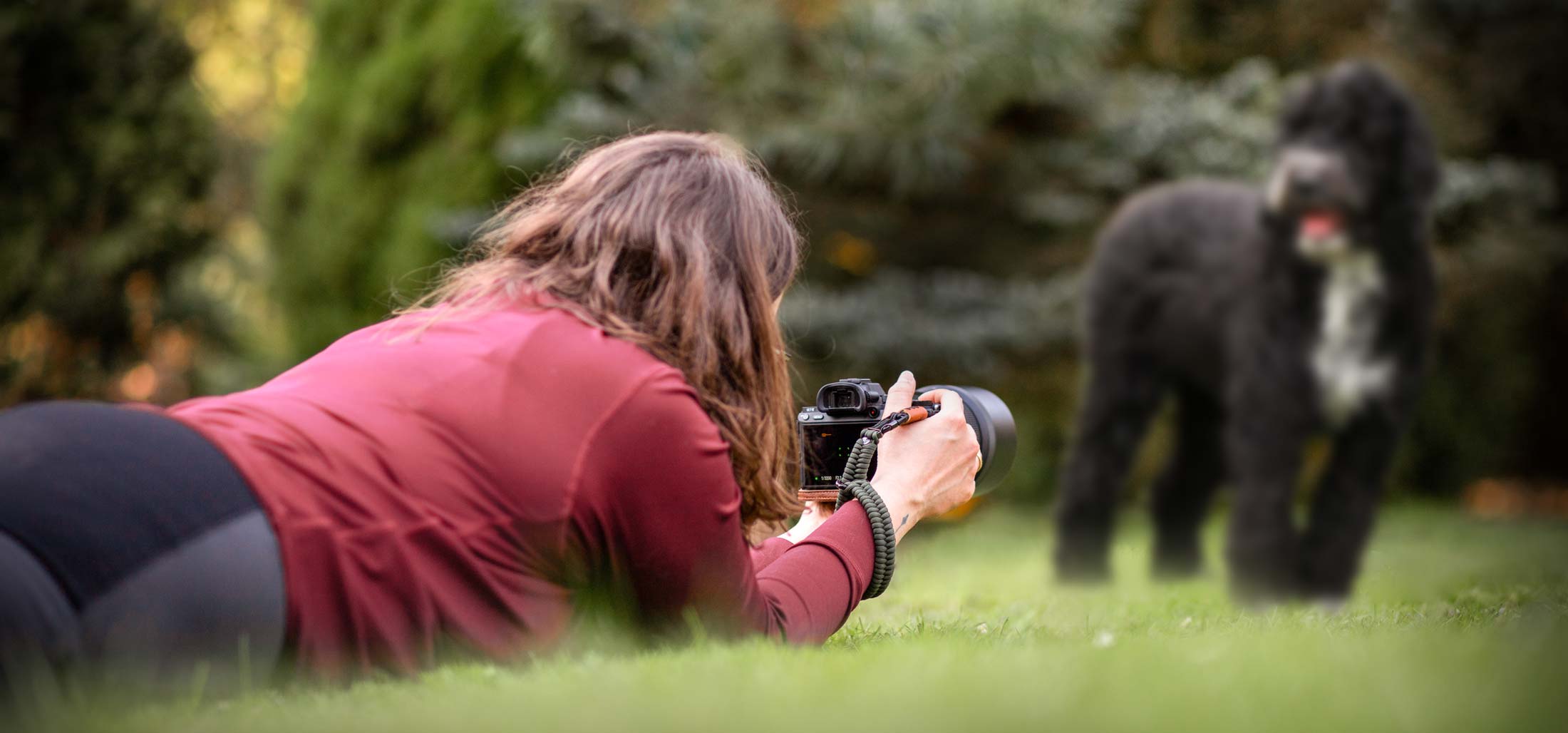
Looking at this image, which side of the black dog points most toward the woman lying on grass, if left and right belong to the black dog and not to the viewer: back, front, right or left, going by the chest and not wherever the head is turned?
right

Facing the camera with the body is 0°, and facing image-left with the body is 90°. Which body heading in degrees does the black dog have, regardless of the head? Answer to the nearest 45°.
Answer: approximately 315°
